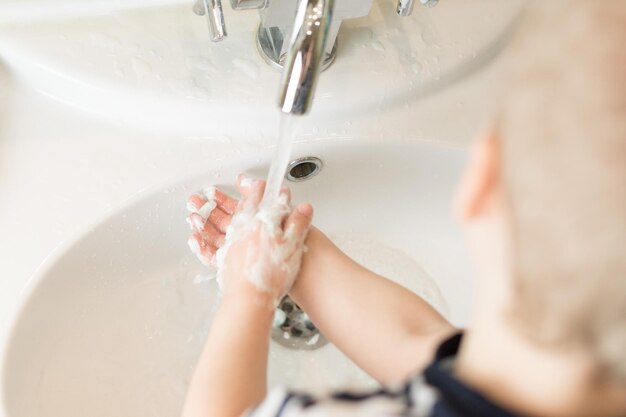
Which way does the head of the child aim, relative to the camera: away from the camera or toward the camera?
away from the camera

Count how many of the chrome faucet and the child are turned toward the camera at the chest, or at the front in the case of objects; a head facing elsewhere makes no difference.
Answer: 1

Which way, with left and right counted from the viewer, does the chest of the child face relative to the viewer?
facing away from the viewer and to the left of the viewer
